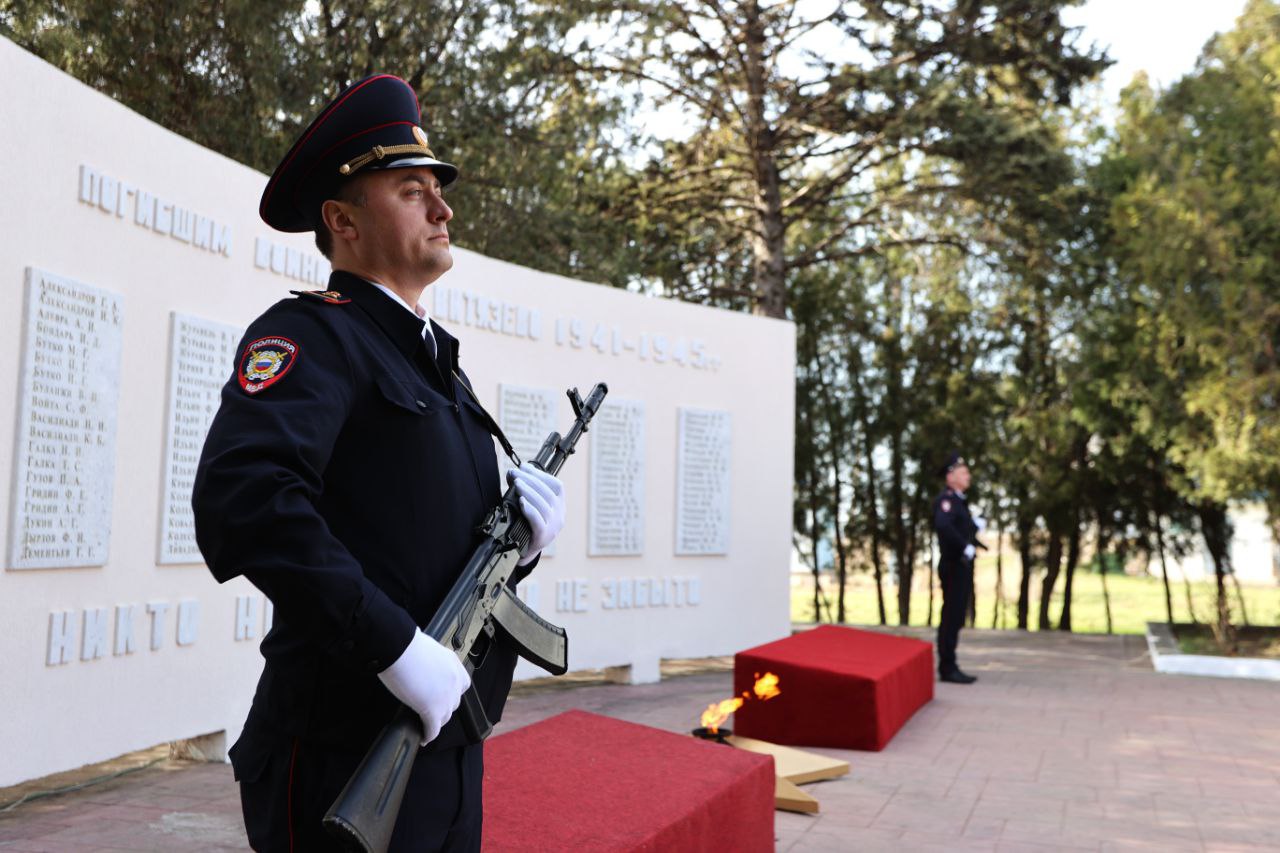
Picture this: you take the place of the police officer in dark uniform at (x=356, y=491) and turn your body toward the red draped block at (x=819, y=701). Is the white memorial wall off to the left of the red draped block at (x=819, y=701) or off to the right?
left

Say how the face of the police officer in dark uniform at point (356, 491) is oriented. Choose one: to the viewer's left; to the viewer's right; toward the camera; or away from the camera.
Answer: to the viewer's right

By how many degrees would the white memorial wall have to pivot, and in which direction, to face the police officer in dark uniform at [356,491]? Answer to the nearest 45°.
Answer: approximately 45° to its right

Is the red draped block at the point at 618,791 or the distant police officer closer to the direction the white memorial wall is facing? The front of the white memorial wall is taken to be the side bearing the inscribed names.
the red draped block

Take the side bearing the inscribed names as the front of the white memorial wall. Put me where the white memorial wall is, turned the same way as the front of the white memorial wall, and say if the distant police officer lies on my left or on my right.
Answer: on my left

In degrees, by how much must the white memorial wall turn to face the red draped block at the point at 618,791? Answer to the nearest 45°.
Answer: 0° — it already faces it

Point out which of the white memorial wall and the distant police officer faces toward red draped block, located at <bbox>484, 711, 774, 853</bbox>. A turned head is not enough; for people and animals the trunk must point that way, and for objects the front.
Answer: the white memorial wall
